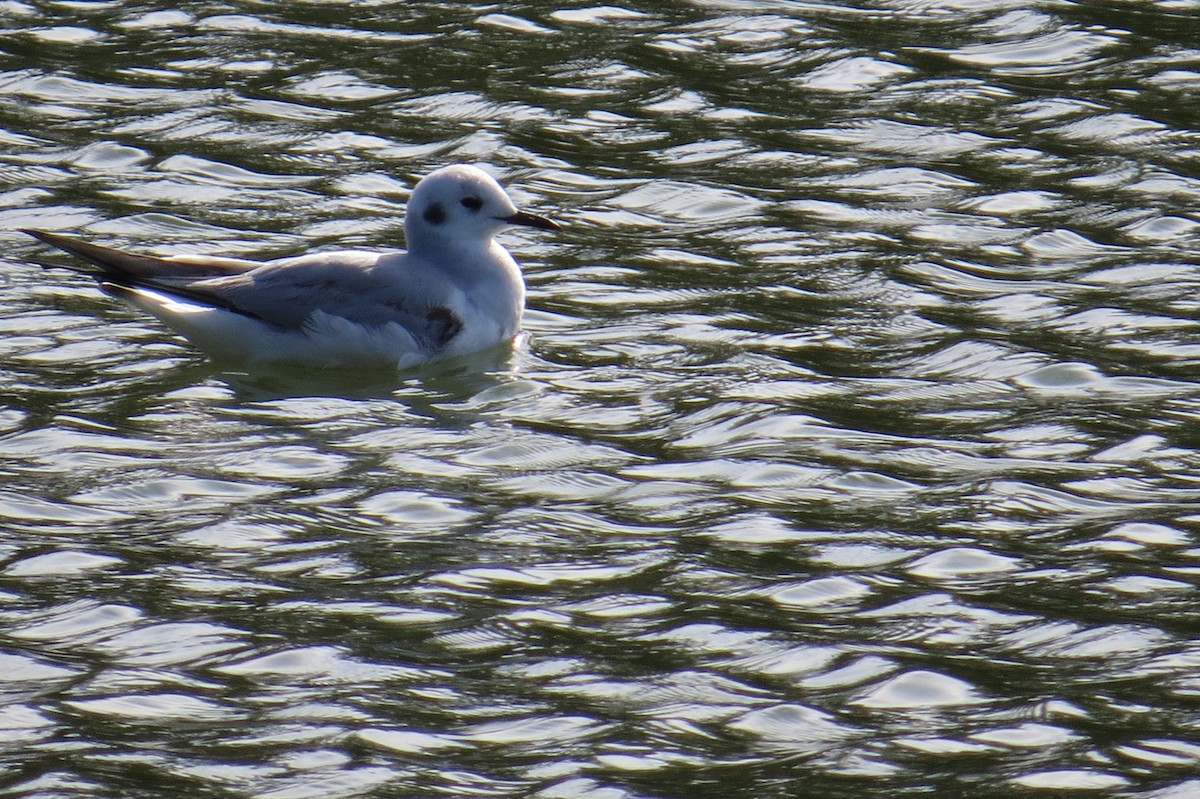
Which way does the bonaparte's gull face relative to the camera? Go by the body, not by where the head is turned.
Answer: to the viewer's right
